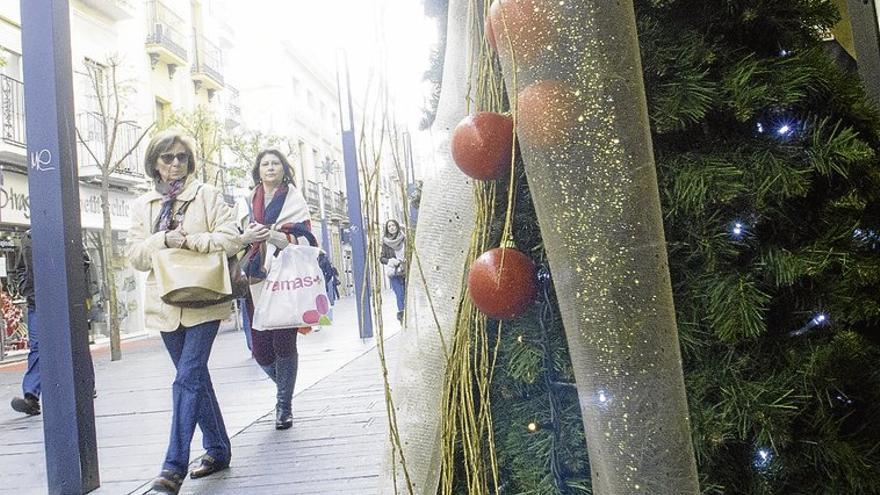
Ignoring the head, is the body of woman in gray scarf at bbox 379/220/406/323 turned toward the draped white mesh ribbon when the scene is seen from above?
yes

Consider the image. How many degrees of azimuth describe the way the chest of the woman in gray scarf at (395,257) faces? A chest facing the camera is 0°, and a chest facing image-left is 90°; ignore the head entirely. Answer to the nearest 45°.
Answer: approximately 0°

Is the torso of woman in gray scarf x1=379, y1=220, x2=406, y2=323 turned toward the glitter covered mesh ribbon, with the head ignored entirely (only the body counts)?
yes

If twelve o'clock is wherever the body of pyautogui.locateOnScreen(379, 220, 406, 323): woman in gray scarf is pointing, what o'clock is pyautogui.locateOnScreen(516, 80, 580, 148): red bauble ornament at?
The red bauble ornament is roughly at 12 o'clock from the woman in gray scarf.
